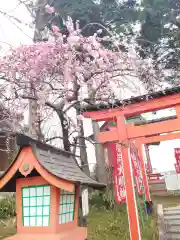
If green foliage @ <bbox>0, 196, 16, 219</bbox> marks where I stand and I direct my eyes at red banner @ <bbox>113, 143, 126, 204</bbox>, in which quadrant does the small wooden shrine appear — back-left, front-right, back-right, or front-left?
front-right

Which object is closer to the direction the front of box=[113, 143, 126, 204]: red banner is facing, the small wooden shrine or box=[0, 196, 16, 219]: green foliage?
the small wooden shrine

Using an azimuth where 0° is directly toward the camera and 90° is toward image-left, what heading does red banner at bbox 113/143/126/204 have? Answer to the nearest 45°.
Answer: approximately 0°

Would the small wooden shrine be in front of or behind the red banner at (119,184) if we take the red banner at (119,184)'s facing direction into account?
in front

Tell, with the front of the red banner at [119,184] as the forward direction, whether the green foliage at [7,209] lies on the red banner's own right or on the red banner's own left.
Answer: on the red banner's own right
